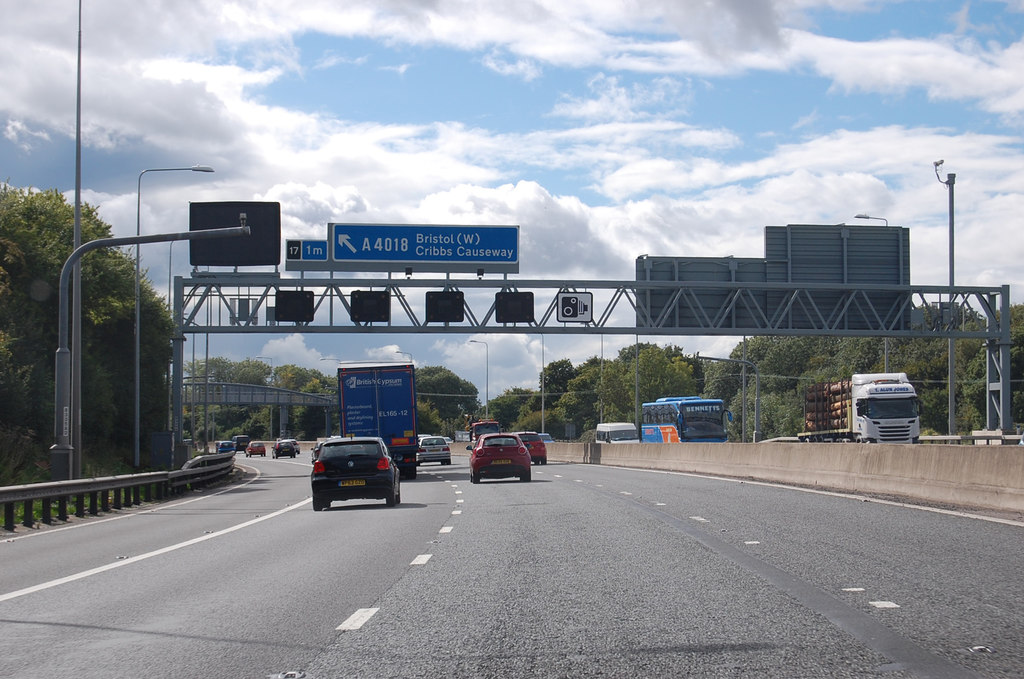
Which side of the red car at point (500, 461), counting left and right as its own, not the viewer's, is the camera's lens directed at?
back

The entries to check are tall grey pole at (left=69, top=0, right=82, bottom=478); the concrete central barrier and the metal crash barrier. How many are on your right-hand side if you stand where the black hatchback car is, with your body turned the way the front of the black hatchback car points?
1

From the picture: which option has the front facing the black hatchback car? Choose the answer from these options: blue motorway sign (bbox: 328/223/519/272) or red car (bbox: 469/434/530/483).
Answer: the blue motorway sign

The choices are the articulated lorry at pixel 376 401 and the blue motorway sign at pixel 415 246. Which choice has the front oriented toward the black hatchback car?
the blue motorway sign

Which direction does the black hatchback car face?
away from the camera

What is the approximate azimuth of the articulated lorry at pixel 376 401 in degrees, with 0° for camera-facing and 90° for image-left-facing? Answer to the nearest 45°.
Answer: approximately 180°

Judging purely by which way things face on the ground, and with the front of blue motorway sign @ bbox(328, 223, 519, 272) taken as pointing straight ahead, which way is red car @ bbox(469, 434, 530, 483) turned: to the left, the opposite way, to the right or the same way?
the opposite way

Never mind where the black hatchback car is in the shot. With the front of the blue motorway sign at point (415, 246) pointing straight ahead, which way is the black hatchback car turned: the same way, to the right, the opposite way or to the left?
the opposite way

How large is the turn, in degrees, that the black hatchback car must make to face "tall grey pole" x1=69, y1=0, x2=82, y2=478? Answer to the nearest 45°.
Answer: approximately 45° to its left

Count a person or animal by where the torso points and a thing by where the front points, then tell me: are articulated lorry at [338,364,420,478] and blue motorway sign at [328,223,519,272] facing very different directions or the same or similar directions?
very different directions
